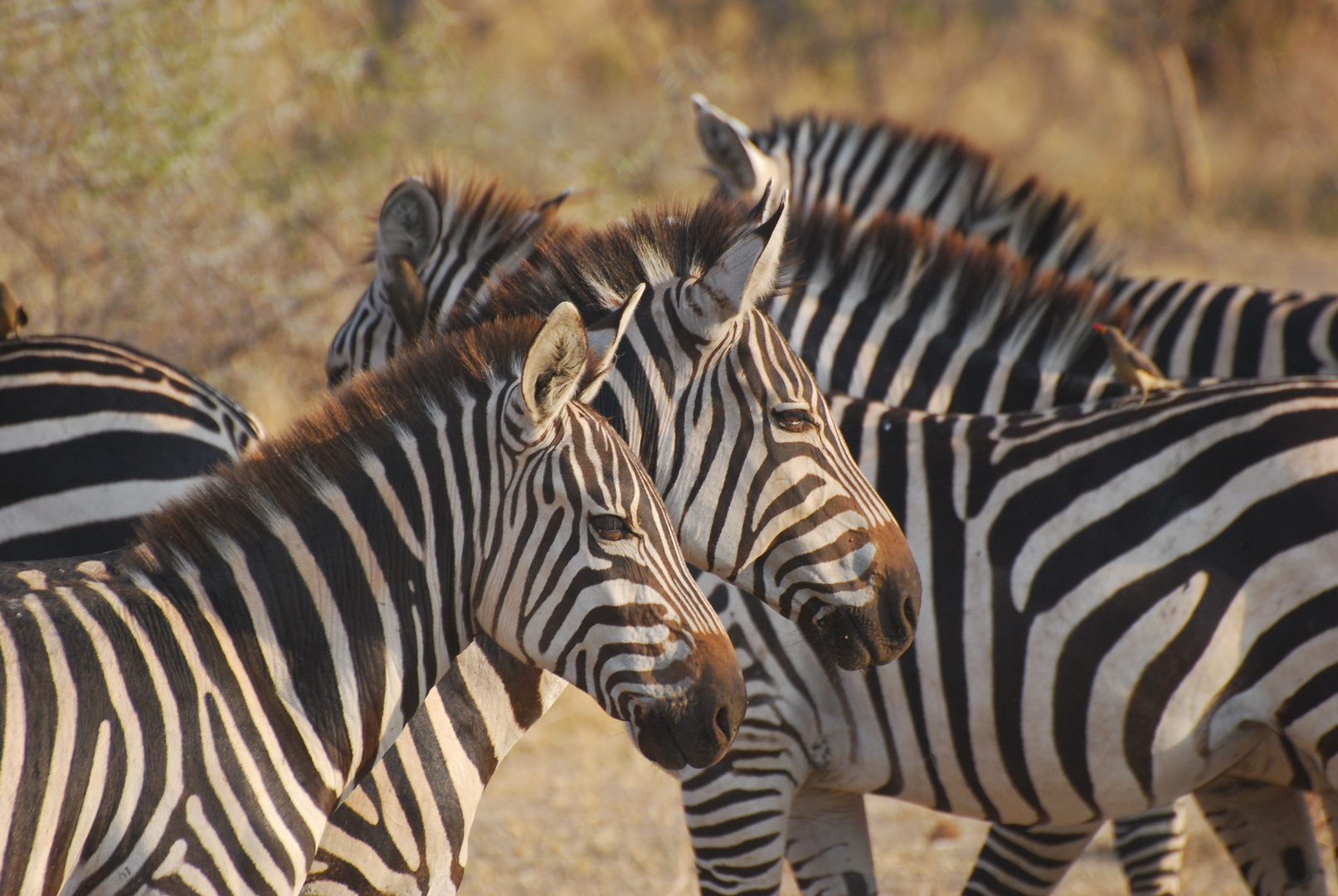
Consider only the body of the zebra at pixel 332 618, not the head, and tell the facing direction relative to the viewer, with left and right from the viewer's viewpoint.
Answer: facing to the right of the viewer

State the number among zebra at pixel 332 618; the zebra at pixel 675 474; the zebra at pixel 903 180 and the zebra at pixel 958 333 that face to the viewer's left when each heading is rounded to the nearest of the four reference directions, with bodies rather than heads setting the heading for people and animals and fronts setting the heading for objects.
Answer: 2

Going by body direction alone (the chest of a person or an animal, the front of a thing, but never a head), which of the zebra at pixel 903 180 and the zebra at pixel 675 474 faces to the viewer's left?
the zebra at pixel 903 180

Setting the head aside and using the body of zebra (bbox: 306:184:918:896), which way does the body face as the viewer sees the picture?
to the viewer's right

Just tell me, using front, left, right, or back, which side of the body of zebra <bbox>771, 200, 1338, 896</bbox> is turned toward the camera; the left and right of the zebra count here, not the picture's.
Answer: left

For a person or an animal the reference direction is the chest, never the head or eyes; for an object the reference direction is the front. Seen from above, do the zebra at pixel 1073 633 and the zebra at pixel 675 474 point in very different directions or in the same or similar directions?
very different directions

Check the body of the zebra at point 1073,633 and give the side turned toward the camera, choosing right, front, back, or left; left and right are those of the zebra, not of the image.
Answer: left

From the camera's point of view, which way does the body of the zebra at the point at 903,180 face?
to the viewer's left

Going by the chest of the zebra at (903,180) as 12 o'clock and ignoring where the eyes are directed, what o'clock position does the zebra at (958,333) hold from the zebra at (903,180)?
the zebra at (958,333) is roughly at 9 o'clock from the zebra at (903,180).
